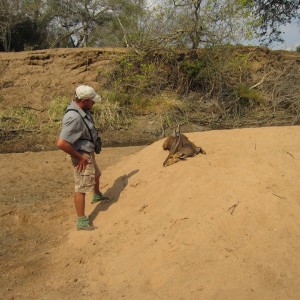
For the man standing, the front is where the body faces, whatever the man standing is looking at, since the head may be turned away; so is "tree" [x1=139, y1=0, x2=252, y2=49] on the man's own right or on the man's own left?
on the man's own left

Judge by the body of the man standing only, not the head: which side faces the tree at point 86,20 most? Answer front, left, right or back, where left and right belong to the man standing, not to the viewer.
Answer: left

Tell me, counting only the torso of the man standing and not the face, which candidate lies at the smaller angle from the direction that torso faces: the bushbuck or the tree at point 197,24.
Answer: the bushbuck

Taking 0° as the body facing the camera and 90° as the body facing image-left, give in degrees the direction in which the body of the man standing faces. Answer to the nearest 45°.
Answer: approximately 270°

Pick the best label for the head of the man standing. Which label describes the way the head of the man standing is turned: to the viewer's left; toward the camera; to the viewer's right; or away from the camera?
to the viewer's right

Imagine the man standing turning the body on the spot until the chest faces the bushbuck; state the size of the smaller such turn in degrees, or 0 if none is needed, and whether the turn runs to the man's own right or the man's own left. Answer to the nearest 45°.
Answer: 0° — they already face it
